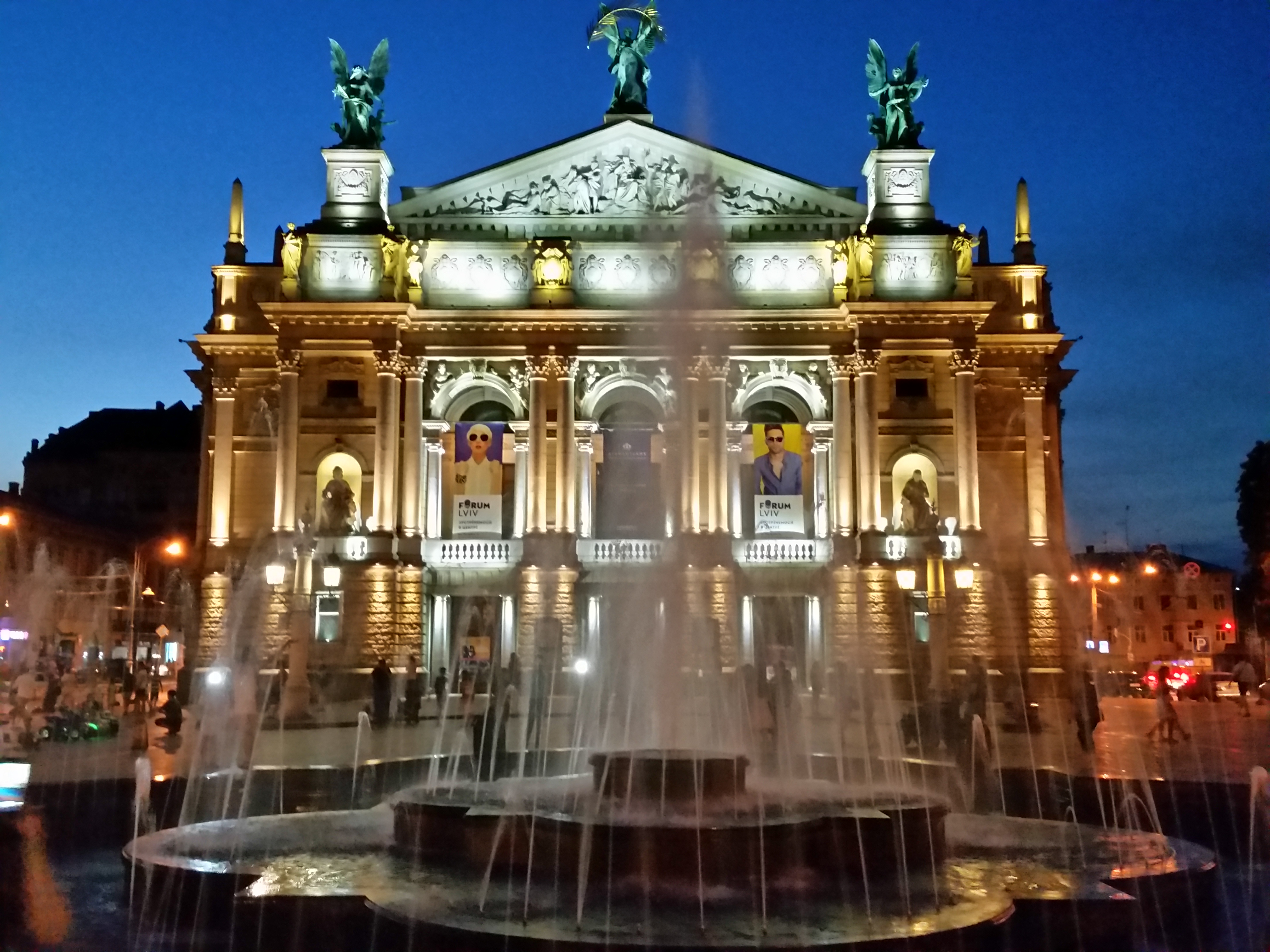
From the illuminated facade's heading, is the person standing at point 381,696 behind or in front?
in front

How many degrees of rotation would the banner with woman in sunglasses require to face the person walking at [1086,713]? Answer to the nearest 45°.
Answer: approximately 45° to its left

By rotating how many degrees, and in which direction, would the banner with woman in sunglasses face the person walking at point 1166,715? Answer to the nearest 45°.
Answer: approximately 45° to its left

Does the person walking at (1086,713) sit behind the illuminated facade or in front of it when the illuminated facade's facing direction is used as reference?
in front

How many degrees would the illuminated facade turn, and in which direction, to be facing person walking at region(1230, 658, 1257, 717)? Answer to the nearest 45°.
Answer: approximately 90° to its left

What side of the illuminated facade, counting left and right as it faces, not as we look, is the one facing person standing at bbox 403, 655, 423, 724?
front

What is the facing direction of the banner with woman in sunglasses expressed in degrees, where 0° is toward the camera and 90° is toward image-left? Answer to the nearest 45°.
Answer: approximately 0°

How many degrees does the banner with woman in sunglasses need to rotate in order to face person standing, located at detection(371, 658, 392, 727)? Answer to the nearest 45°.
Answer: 0° — it already faces them

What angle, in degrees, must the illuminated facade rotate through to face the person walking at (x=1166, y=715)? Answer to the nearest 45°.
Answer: approximately 45° to its left

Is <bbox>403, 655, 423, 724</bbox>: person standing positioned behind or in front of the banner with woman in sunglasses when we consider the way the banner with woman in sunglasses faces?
in front

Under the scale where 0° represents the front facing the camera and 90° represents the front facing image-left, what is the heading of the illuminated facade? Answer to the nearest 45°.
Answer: approximately 0°
